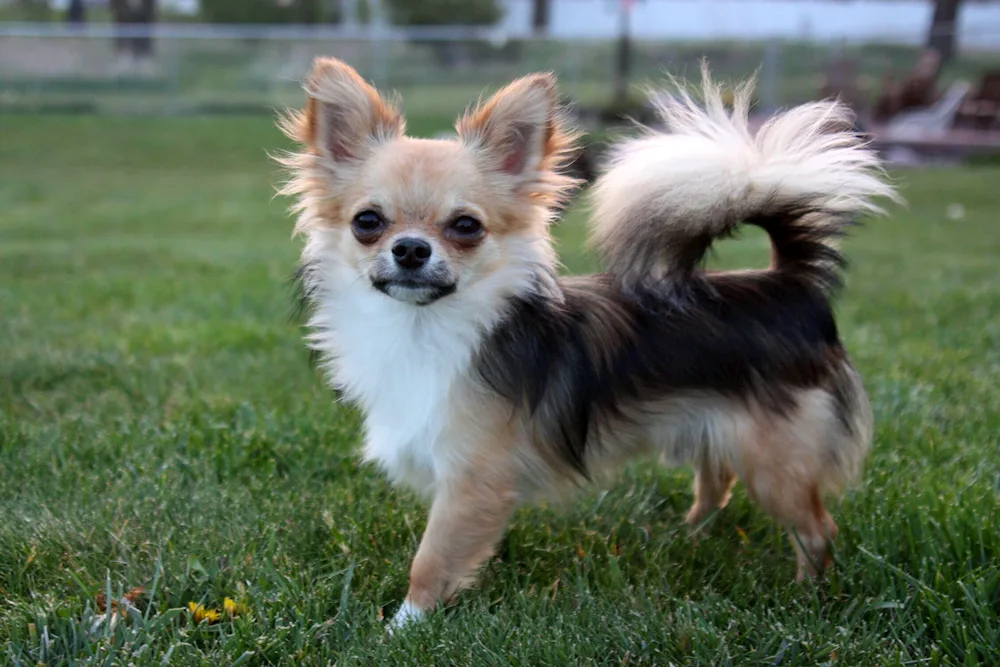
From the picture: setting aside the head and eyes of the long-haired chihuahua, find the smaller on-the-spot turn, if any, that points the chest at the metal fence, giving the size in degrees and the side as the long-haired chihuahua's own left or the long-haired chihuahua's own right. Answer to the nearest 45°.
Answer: approximately 135° to the long-haired chihuahua's own right

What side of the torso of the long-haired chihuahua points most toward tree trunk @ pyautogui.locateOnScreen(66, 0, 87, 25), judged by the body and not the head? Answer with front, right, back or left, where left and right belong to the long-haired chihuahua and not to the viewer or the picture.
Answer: right

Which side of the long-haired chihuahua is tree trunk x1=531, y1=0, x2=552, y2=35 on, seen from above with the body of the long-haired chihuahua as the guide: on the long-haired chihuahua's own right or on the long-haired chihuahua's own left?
on the long-haired chihuahua's own right

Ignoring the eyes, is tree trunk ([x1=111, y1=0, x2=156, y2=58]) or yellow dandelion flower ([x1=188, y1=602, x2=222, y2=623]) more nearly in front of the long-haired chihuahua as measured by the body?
the yellow dandelion flower

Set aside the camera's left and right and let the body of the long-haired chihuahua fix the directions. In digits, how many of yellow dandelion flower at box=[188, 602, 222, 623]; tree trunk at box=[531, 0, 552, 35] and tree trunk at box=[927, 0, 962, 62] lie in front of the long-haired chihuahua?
1

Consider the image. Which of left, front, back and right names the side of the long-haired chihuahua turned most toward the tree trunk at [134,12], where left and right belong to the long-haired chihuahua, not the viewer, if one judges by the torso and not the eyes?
right

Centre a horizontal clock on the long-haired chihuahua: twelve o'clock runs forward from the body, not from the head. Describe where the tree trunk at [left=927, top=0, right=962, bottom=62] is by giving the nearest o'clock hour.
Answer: The tree trunk is roughly at 5 o'clock from the long-haired chihuahua.

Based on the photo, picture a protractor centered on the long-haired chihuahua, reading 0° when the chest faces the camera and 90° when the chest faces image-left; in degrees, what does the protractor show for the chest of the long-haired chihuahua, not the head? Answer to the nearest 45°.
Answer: approximately 45°

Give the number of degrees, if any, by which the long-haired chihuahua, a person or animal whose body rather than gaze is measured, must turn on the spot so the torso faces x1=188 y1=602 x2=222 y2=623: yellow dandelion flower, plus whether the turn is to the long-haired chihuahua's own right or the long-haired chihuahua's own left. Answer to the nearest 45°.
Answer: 0° — it already faces it
